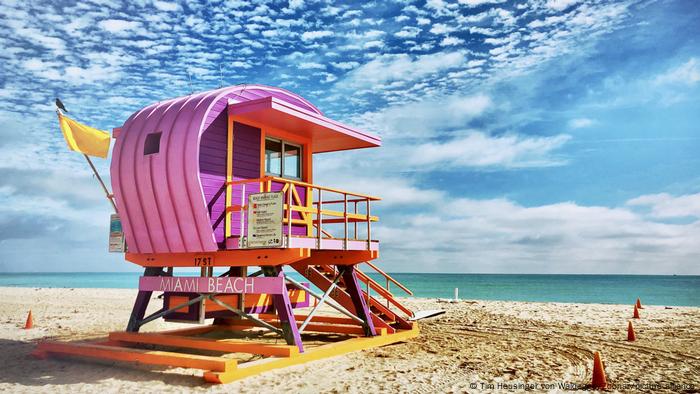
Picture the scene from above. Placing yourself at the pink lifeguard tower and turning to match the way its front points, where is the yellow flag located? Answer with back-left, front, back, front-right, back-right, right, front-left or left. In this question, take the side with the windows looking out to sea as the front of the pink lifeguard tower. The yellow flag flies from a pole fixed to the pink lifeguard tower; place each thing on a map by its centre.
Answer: back

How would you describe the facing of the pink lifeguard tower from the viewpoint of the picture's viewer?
facing the viewer and to the right of the viewer

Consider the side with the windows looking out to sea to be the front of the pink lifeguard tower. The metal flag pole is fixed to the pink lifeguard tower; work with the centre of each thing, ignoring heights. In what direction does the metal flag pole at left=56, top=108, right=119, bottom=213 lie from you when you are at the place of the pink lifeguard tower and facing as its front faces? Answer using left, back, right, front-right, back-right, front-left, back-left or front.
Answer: back
